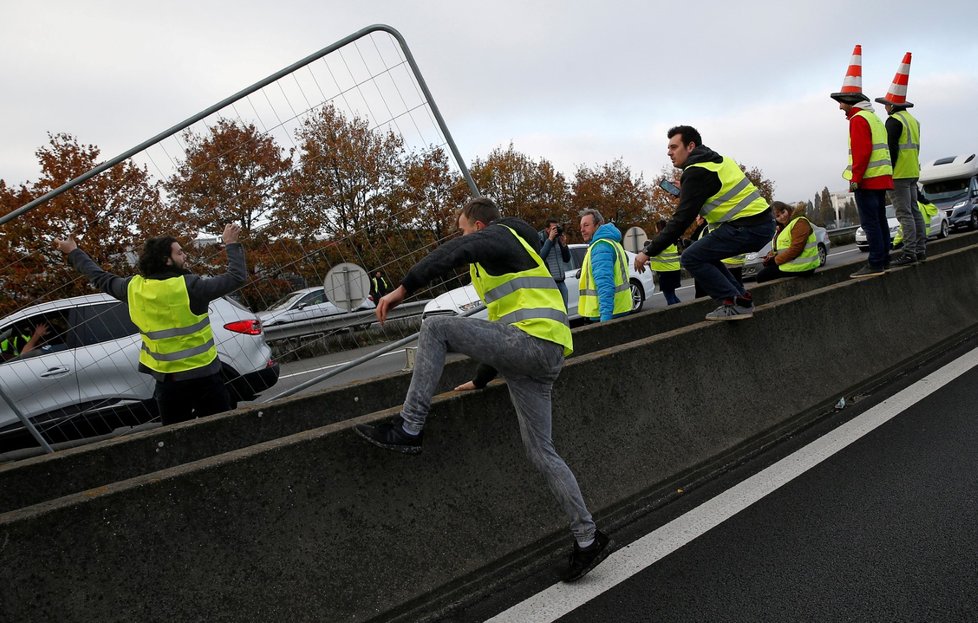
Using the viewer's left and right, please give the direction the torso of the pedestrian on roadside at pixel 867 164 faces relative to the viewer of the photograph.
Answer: facing to the left of the viewer

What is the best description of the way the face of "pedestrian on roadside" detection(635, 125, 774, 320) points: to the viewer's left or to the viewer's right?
to the viewer's left

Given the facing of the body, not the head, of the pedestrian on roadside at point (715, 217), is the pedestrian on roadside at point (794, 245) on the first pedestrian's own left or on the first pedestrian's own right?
on the first pedestrian's own right

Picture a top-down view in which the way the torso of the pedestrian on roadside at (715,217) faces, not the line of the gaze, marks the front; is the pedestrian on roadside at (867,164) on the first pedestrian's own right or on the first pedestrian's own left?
on the first pedestrian's own right

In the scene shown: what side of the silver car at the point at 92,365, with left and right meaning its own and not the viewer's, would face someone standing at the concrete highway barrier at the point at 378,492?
left

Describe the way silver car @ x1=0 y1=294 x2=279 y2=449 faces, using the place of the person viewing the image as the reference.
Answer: facing to the left of the viewer

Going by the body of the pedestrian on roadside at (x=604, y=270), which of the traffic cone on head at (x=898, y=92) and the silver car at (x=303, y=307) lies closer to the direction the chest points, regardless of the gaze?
the silver car

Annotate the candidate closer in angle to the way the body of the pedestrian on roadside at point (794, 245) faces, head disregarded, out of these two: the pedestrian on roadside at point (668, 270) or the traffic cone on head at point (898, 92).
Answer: the pedestrian on roadside

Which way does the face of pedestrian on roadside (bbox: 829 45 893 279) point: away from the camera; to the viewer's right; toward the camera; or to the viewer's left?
to the viewer's left

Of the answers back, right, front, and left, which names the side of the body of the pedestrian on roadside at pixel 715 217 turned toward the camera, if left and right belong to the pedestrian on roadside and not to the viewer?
left
